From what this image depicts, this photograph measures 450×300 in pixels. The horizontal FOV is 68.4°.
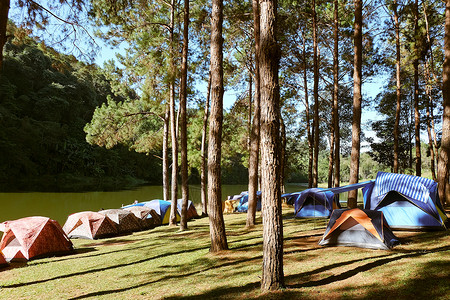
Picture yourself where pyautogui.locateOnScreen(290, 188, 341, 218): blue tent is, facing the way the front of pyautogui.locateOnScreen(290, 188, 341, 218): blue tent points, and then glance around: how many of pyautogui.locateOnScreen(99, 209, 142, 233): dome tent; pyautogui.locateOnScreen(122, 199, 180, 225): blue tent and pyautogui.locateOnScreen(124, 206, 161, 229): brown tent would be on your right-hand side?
3

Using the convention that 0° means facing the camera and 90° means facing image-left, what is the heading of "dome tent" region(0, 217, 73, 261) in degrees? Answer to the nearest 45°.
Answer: approximately 45°

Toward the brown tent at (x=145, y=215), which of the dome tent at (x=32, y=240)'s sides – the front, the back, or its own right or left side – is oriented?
back

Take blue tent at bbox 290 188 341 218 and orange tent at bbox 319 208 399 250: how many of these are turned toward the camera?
2

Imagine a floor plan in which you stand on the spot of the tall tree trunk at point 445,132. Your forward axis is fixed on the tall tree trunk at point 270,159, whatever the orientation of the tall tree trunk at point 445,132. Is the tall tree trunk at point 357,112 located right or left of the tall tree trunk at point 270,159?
right

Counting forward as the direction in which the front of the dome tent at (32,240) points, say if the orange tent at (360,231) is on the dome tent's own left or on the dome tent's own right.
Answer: on the dome tent's own left

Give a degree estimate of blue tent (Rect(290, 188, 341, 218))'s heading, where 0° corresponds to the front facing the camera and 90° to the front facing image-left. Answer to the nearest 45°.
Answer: approximately 0°

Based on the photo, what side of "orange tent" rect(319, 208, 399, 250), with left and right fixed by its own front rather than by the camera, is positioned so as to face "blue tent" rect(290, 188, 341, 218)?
back

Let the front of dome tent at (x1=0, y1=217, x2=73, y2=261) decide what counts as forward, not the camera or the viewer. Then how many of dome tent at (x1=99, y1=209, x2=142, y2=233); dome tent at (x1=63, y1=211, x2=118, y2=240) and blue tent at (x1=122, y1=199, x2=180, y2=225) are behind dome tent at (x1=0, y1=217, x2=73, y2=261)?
3

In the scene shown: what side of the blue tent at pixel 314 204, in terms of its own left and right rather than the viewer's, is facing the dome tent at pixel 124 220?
right
